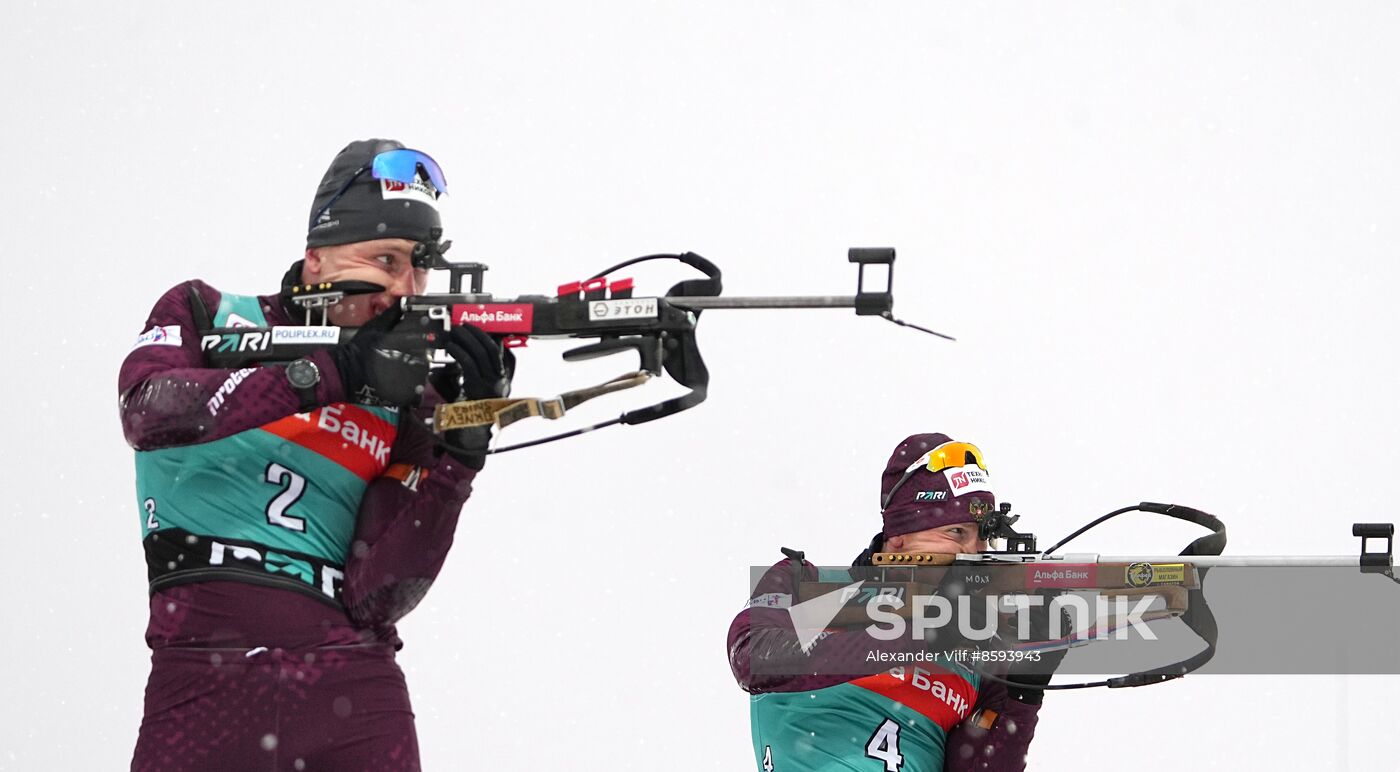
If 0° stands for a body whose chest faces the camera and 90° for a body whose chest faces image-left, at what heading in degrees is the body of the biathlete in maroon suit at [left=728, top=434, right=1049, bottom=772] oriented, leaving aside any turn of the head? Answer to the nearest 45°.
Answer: approximately 315°

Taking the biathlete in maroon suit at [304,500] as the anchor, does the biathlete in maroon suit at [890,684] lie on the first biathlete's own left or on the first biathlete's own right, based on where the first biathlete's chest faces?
on the first biathlete's own left

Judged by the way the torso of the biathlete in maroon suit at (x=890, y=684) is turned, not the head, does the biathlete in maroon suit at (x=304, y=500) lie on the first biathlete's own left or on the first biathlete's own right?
on the first biathlete's own right

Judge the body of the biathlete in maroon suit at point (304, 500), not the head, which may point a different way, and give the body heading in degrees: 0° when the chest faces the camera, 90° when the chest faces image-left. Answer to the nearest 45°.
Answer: approximately 315°
